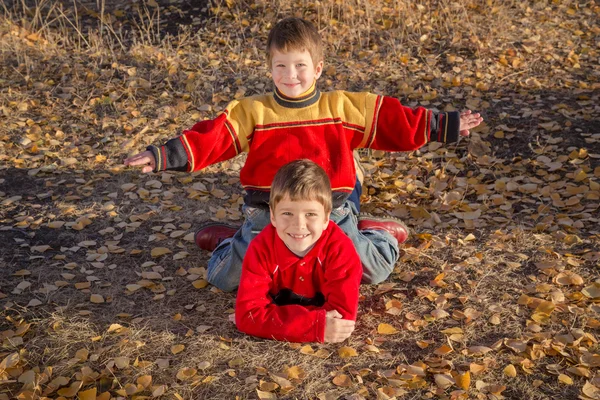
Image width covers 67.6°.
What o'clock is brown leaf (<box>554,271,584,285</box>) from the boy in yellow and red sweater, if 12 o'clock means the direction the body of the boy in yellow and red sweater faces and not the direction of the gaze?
The brown leaf is roughly at 9 o'clock from the boy in yellow and red sweater.

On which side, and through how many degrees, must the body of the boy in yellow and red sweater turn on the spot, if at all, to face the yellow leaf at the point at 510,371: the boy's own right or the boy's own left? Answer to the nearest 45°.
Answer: approximately 45° to the boy's own left

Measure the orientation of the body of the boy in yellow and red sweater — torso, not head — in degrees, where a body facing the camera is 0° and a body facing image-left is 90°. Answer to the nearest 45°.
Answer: approximately 0°

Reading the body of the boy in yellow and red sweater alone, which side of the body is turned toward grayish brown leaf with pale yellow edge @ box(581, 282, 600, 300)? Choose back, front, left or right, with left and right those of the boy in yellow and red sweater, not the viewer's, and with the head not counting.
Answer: left

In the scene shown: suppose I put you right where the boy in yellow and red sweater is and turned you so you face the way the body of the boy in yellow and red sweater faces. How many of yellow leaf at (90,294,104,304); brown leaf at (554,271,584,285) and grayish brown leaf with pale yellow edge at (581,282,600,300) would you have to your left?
2

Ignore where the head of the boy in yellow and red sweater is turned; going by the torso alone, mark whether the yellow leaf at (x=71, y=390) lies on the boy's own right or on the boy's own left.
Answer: on the boy's own right

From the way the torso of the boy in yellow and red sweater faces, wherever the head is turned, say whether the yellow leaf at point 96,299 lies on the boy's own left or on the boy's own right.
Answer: on the boy's own right
